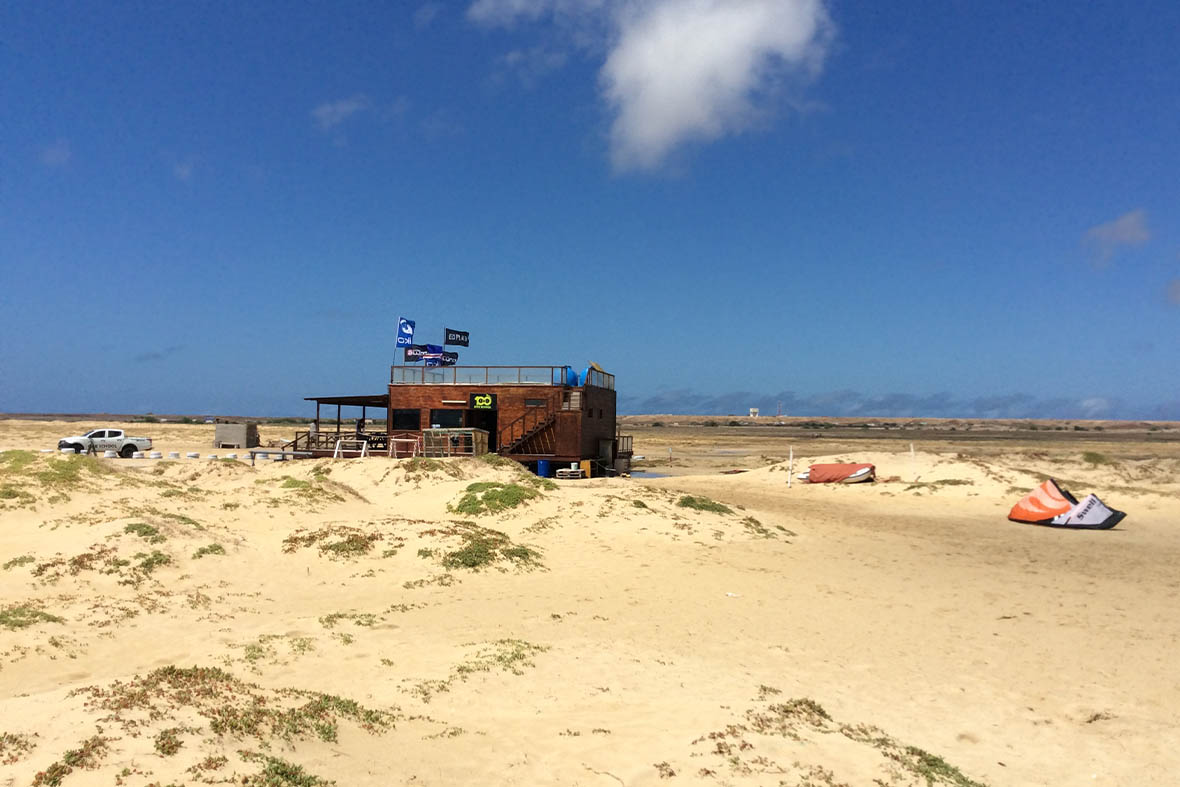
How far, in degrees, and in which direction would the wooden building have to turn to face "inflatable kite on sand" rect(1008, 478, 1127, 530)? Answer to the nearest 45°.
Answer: approximately 45° to its left

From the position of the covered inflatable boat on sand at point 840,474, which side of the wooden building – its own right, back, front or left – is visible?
left

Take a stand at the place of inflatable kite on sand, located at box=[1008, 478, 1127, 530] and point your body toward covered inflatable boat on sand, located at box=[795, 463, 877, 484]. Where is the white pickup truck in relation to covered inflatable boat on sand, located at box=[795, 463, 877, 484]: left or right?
left

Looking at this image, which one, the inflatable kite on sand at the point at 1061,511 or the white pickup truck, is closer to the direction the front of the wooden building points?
the inflatable kite on sand

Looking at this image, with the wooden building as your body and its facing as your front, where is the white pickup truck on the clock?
The white pickup truck is roughly at 4 o'clock from the wooden building.

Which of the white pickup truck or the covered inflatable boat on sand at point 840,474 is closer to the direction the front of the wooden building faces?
the covered inflatable boat on sand

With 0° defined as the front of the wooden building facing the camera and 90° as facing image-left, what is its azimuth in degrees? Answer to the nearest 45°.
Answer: approximately 0°
